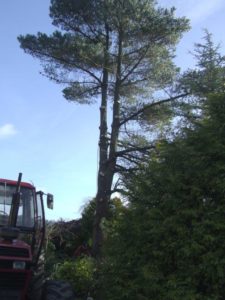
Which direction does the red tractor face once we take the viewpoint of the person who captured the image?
facing the viewer

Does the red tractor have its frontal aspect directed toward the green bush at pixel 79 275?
no
